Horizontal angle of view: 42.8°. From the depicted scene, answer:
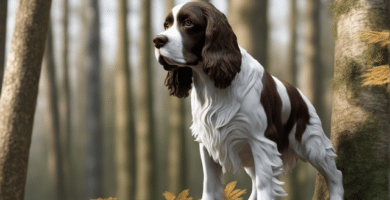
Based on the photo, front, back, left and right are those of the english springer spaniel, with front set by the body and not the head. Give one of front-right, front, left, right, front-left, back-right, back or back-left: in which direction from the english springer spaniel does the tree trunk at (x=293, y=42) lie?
back-right

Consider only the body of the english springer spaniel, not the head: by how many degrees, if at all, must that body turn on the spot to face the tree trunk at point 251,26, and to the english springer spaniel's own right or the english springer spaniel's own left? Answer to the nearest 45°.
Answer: approximately 135° to the english springer spaniel's own right

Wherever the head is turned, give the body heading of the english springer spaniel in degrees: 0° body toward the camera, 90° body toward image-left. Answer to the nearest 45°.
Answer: approximately 45°

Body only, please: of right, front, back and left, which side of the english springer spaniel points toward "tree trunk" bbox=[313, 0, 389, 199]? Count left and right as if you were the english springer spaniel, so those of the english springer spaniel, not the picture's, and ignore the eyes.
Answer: back

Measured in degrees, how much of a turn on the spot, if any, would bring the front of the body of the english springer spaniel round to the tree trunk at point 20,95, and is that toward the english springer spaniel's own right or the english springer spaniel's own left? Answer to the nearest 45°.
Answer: approximately 45° to the english springer spaniel's own right

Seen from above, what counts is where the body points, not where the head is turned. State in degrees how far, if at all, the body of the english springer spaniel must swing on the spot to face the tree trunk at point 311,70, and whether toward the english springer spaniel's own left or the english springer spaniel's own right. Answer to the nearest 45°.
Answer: approximately 135° to the english springer spaniel's own right

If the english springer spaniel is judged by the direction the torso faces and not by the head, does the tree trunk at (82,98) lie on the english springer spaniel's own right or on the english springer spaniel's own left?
on the english springer spaniel's own right
